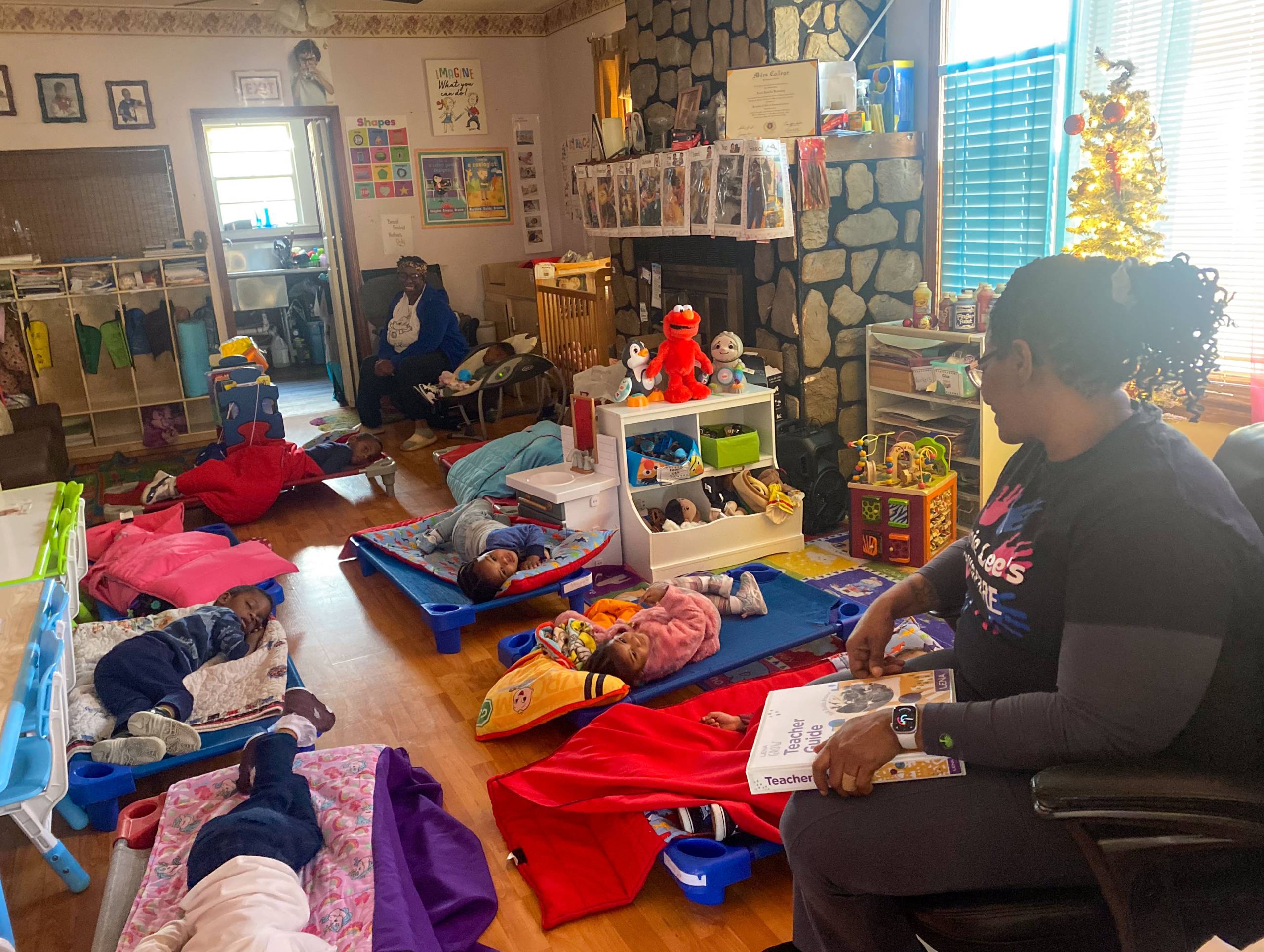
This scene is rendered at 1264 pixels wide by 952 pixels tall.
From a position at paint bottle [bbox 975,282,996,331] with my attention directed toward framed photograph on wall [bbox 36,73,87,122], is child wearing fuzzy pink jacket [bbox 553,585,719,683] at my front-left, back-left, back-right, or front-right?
front-left

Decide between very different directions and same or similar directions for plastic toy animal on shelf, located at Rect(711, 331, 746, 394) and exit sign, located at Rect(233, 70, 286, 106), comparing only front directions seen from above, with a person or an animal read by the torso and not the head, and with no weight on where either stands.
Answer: same or similar directions

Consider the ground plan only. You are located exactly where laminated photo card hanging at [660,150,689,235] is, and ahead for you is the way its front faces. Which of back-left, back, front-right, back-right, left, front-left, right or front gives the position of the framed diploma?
front-left

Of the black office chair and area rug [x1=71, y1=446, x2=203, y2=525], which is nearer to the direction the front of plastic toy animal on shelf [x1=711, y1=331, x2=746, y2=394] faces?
the black office chair

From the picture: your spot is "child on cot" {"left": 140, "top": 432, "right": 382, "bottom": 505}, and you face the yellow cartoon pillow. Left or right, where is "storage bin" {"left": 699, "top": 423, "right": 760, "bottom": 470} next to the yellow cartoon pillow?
left

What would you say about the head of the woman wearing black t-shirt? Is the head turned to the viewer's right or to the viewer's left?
to the viewer's left

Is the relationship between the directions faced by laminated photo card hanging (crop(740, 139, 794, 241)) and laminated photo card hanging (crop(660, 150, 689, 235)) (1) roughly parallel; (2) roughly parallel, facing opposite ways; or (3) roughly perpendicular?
roughly parallel

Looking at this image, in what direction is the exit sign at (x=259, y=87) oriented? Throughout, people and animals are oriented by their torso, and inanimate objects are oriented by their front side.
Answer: toward the camera

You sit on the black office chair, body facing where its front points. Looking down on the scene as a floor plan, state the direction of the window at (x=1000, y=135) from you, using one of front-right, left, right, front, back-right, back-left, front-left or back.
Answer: right

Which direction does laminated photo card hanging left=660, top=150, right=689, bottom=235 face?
toward the camera

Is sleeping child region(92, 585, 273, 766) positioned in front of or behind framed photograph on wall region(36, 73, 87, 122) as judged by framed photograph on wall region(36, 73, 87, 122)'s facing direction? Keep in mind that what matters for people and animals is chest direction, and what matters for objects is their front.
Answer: in front

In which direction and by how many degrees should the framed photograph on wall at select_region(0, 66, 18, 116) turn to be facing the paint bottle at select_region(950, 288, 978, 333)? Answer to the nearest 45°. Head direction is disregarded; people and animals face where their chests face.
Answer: approximately 45° to its left

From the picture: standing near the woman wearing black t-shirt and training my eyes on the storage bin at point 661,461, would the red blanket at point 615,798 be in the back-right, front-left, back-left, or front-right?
front-left

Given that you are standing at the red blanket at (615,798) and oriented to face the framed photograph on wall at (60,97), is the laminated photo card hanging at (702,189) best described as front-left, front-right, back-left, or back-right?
front-right

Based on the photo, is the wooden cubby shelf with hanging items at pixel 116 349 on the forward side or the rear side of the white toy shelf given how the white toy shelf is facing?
on the rear side

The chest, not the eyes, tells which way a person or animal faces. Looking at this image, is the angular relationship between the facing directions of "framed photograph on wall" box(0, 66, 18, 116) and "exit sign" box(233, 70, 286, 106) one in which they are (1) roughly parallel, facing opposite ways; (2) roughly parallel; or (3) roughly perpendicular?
roughly parallel

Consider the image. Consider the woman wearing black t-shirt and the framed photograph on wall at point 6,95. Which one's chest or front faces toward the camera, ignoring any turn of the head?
the framed photograph on wall

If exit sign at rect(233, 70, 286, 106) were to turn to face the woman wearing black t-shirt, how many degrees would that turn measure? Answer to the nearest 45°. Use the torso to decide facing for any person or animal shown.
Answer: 0° — it already faces them

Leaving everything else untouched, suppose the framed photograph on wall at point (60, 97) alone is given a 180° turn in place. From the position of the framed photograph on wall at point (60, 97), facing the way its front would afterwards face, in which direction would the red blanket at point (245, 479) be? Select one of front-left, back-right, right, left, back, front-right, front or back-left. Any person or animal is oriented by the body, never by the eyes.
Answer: back

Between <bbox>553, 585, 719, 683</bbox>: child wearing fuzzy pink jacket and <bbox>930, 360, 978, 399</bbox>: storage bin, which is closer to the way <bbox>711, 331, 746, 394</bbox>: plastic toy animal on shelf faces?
the child wearing fuzzy pink jacket

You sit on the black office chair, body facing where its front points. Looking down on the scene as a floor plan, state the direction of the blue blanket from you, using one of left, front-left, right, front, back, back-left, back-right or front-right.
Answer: front-right

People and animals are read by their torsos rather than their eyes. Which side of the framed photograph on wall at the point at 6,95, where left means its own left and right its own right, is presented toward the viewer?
front
